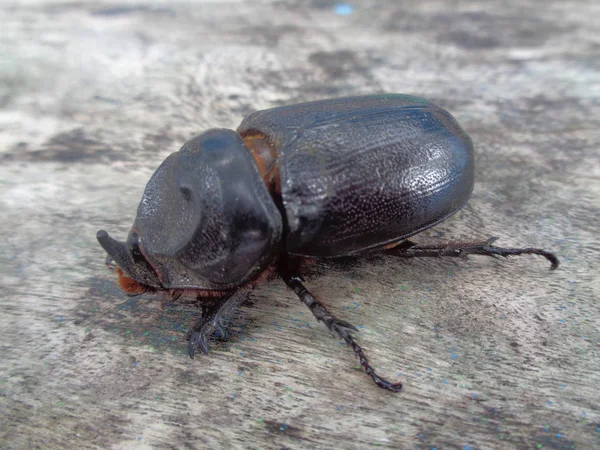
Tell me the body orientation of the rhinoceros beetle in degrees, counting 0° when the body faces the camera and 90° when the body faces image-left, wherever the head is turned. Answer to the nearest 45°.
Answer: approximately 45°
